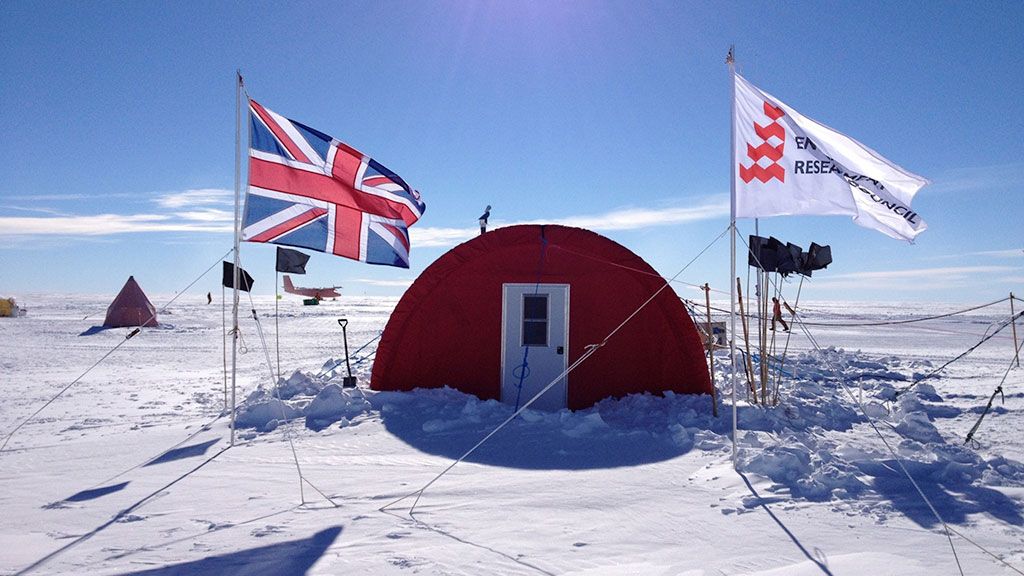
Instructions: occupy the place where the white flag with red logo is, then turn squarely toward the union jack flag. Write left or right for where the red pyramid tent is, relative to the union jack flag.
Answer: right

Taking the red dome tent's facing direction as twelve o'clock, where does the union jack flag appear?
The union jack flag is roughly at 1 o'clock from the red dome tent.

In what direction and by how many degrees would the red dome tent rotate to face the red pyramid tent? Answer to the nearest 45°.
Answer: approximately 135° to its right

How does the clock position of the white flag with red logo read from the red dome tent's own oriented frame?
The white flag with red logo is roughly at 11 o'clock from the red dome tent.

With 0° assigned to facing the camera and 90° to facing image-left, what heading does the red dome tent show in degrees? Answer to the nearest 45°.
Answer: approximately 0°

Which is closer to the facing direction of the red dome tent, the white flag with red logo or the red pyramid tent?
the white flag with red logo

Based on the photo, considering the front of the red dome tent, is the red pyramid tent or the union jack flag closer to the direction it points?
the union jack flag
